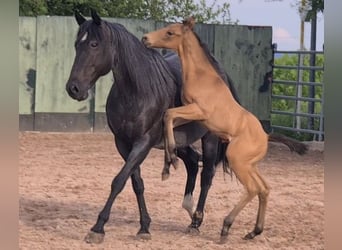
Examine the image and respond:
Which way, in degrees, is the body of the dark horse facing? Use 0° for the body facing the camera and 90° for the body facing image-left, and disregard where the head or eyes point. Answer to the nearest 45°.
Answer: approximately 45°
